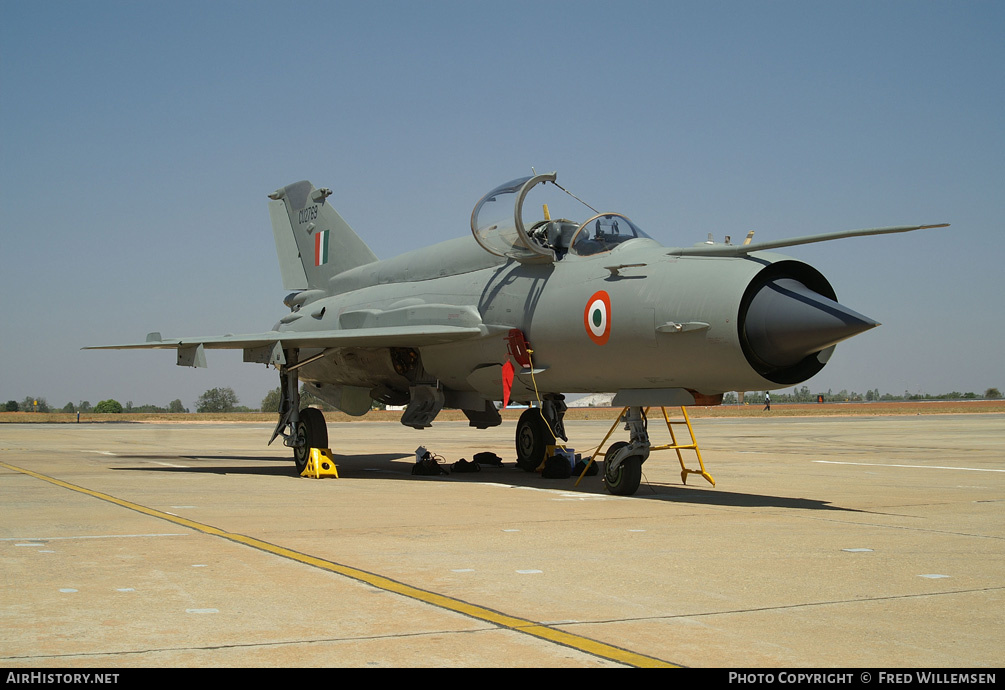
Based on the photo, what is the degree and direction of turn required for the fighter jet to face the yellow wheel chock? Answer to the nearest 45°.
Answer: approximately 180°

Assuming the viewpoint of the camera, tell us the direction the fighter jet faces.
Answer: facing the viewer and to the right of the viewer
